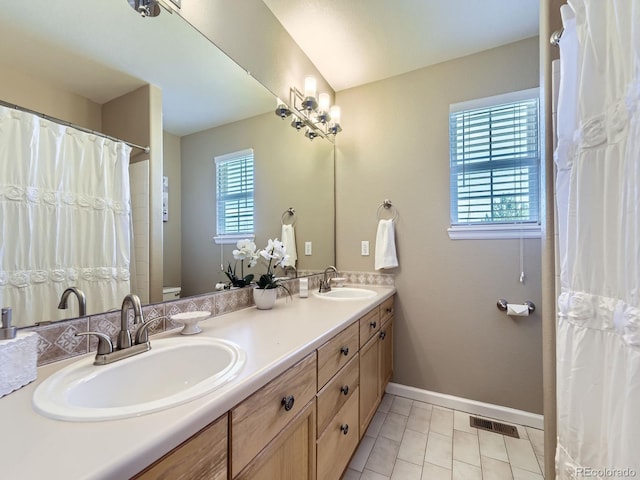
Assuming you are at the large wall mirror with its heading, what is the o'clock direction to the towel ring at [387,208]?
The towel ring is roughly at 10 o'clock from the large wall mirror.

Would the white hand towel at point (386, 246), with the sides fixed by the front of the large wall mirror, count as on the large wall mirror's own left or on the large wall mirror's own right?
on the large wall mirror's own left

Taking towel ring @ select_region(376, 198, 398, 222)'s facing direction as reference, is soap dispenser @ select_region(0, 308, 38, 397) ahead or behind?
ahead

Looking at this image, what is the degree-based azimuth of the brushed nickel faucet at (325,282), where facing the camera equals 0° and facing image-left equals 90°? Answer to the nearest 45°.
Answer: approximately 315°

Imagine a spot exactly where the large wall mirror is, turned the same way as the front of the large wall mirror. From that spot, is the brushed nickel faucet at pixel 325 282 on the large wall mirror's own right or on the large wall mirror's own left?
on the large wall mirror's own left

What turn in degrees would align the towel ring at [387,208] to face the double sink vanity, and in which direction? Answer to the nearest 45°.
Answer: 0° — it already faces it

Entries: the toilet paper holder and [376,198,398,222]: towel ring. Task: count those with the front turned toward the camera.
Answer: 2

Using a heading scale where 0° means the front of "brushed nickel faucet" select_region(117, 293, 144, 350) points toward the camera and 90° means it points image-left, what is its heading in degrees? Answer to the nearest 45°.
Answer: approximately 315°

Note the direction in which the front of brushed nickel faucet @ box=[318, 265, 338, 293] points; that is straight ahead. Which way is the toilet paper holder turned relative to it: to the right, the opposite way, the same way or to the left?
to the right

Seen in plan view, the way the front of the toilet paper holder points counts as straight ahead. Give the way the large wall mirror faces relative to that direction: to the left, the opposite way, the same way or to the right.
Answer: to the left

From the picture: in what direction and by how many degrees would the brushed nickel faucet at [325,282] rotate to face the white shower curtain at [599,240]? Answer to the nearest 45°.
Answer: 0° — it already faces it

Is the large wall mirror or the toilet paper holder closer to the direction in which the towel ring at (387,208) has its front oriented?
the large wall mirror
